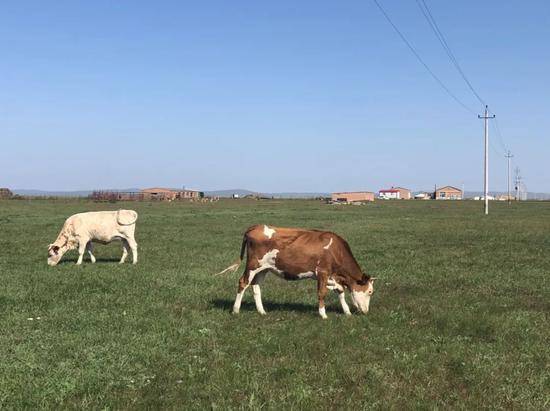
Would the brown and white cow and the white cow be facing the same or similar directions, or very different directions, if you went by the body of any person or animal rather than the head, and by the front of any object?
very different directions

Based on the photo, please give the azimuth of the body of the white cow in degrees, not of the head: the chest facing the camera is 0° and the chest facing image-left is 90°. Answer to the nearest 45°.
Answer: approximately 90°

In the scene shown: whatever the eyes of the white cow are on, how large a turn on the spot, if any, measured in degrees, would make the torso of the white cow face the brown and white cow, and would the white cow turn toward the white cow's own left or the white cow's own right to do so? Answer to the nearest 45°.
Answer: approximately 135° to the white cow's own left

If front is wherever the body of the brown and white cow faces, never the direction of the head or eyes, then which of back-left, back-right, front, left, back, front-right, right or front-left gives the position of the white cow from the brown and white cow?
back-left

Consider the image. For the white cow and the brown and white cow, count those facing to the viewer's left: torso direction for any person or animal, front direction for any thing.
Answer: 1

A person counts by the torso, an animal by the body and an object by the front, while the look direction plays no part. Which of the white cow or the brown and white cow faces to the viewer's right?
the brown and white cow

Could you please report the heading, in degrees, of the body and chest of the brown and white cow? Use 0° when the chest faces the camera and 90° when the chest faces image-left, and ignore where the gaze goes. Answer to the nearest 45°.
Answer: approximately 270°
